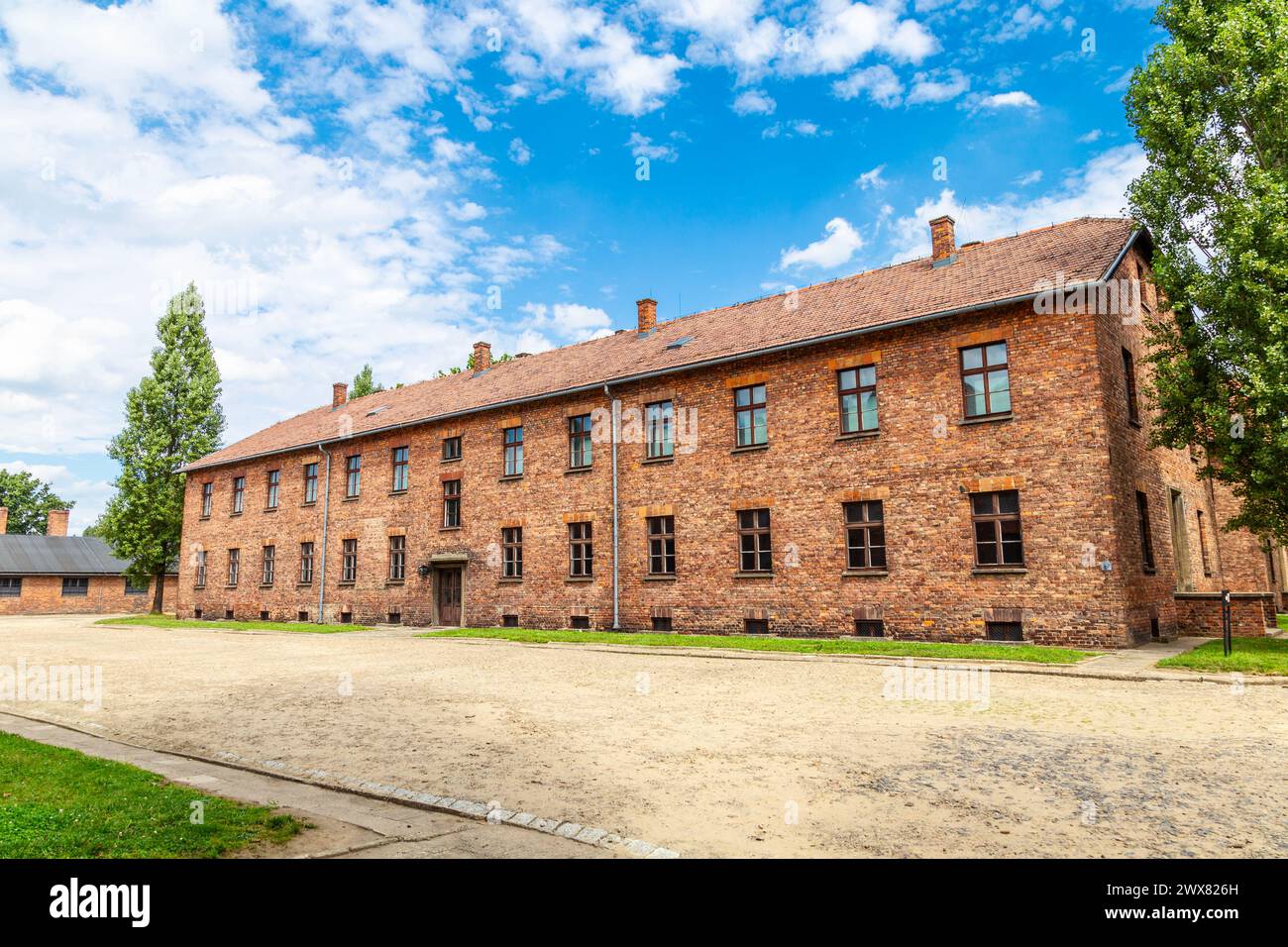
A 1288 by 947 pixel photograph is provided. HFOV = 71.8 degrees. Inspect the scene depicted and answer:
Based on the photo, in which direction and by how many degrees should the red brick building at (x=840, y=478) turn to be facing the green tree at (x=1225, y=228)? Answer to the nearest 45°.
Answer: approximately 90° to its left

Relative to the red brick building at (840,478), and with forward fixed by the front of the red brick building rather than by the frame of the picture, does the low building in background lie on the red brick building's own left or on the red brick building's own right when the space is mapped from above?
on the red brick building's own right

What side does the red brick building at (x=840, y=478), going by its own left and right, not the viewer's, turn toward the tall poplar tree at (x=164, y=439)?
right

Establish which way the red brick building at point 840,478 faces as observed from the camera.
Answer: facing the viewer and to the left of the viewer
